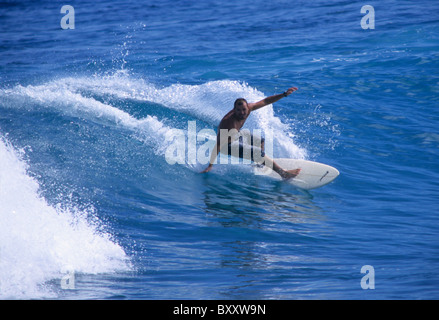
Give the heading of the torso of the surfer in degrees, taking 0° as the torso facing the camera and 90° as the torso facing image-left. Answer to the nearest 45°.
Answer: approximately 315°
